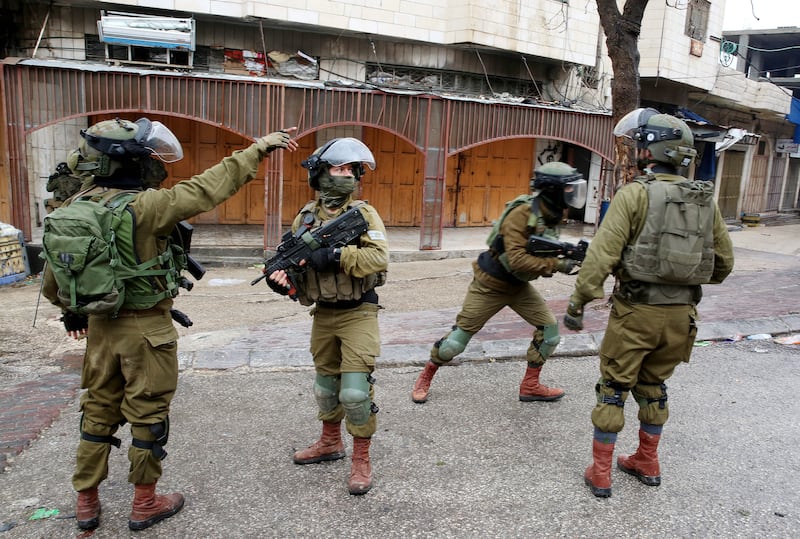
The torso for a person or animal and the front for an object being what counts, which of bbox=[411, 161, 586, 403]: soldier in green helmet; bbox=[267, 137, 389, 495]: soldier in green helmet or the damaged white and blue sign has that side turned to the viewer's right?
bbox=[411, 161, 586, 403]: soldier in green helmet

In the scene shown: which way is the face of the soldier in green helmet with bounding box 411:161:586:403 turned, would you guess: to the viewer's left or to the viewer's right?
to the viewer's right

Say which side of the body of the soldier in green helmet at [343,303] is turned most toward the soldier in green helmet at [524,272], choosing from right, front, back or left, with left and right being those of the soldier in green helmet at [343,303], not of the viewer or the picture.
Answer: back

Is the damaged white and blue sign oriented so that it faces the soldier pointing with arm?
yes

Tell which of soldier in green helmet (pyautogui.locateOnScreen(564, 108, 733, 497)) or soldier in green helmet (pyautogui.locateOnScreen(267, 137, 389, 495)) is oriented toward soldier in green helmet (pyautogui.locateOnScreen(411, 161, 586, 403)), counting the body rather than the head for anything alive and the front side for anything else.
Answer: soldier in green helmet (pyautogui.locateOnScreen(564, 108, 733, 497))

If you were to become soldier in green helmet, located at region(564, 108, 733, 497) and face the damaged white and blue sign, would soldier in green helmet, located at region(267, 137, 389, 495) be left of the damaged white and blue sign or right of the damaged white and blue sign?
left

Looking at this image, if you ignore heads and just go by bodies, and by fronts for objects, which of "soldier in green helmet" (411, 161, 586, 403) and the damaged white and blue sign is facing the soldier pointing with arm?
the damaged white and blue sign

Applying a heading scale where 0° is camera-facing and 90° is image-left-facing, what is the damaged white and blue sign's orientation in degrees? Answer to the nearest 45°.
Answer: approximately 0°

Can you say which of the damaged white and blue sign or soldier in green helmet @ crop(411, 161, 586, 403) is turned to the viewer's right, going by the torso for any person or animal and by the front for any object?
the soldier in green helmet

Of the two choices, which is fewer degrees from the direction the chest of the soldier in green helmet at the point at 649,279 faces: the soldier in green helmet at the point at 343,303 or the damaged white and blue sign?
the damaged white and blue sign

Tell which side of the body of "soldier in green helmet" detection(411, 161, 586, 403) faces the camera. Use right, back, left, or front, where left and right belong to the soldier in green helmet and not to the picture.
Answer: right

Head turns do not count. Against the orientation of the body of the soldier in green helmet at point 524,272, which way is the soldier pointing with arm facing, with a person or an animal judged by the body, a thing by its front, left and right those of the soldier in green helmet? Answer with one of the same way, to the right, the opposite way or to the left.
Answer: to the left

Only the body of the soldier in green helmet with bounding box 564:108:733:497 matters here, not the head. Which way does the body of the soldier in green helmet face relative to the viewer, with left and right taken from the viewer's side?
facing away from the viewer and to the left of the viewer

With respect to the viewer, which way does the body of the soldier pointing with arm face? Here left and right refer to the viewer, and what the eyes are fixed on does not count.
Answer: facing away from the viewer and to the right of the viewer

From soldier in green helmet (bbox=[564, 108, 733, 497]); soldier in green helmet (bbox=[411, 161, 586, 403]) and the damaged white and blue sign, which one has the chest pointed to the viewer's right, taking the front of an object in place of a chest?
soldier in green helmet (bbox=[411, 161, 586, 403])
